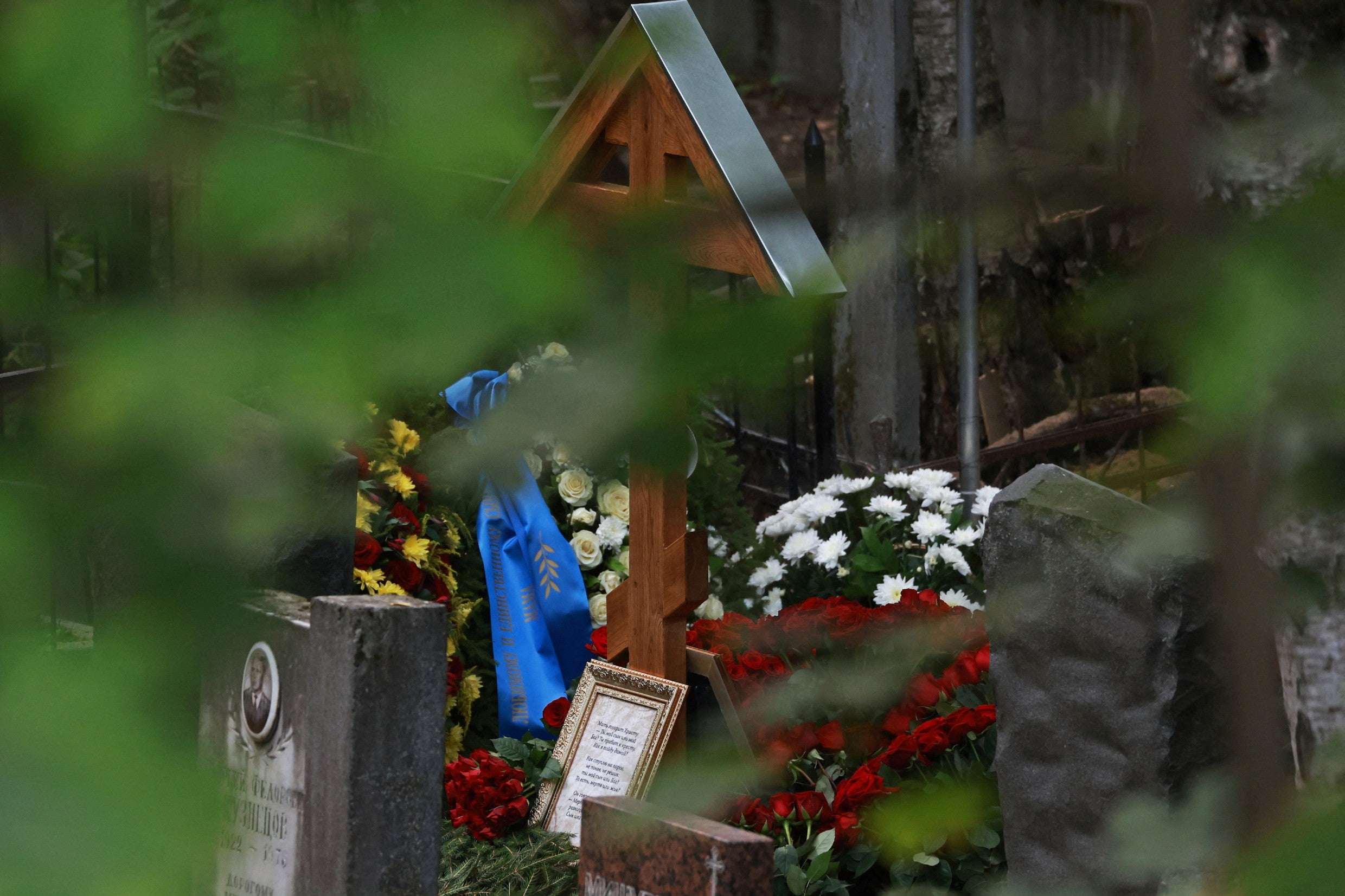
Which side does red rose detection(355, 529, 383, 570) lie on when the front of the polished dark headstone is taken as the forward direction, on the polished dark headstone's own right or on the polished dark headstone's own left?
on the polished dark headstone's own right

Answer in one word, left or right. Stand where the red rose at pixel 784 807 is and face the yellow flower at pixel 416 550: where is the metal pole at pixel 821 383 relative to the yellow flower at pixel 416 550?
right

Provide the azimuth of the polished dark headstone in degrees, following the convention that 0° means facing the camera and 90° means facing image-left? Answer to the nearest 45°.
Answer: approximately 45°

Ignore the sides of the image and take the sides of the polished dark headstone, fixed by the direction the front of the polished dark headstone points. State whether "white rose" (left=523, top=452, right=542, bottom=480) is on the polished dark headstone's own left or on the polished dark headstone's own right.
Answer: on the polished dark headstone's own right
